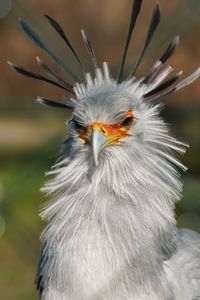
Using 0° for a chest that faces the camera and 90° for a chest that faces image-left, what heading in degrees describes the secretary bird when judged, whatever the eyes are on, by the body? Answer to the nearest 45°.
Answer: approximately 45°
